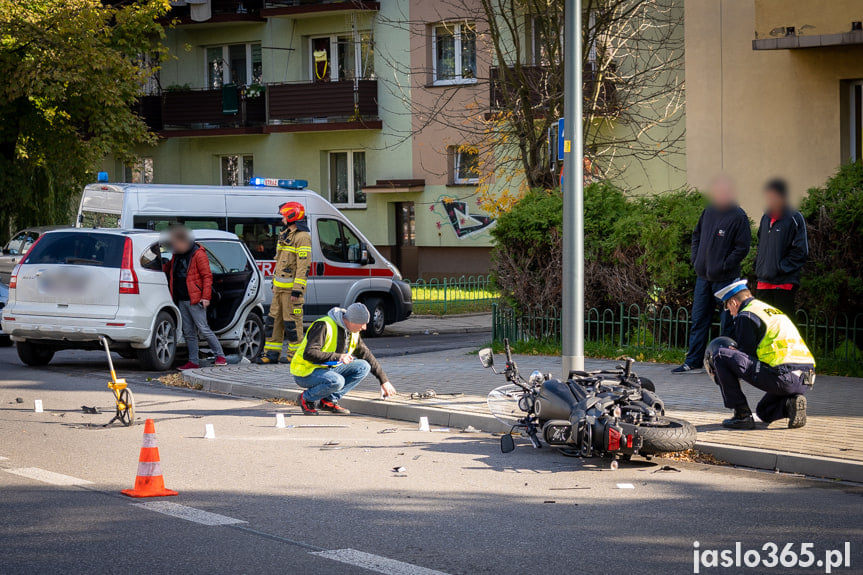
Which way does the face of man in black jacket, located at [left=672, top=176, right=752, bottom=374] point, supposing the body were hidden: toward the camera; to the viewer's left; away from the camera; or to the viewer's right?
toward the camera

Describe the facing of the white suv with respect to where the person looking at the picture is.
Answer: facing away from the viewer and to the right of the viewer

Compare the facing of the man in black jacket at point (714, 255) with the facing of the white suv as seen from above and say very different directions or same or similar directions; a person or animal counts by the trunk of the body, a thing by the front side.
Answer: very different directions

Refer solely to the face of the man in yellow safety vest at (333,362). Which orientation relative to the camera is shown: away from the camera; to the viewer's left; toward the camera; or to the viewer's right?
to the viewer's right

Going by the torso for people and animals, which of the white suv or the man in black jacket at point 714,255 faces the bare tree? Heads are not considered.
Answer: the white suv

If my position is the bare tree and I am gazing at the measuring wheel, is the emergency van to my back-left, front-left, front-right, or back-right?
front-right

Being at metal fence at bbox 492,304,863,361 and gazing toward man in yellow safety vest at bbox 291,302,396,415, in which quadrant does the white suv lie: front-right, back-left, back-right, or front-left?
front-right

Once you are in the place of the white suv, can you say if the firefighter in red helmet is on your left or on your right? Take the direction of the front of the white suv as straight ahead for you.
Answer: on your right

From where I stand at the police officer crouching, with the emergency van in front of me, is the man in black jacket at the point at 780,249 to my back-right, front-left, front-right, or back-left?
front-right

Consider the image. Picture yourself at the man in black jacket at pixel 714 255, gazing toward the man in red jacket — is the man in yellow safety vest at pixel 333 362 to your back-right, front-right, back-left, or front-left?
front-left

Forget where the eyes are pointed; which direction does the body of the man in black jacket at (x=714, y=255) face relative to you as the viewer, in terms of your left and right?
facing the viewer and to the left of the viewer

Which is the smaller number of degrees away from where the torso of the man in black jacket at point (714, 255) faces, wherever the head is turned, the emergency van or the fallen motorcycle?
the fallen motorcycle

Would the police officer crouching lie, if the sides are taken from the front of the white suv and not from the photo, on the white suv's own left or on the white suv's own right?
on the white suv's own right

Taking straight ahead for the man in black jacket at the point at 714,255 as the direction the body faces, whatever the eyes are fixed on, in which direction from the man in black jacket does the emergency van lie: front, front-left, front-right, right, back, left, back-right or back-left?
right

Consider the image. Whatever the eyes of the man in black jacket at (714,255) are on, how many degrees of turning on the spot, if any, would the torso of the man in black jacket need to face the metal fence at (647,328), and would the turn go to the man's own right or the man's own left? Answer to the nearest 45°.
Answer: approximately 90° to the man's own right

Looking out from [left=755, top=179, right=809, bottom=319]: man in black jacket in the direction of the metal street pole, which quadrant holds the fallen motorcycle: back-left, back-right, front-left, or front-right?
front-left
